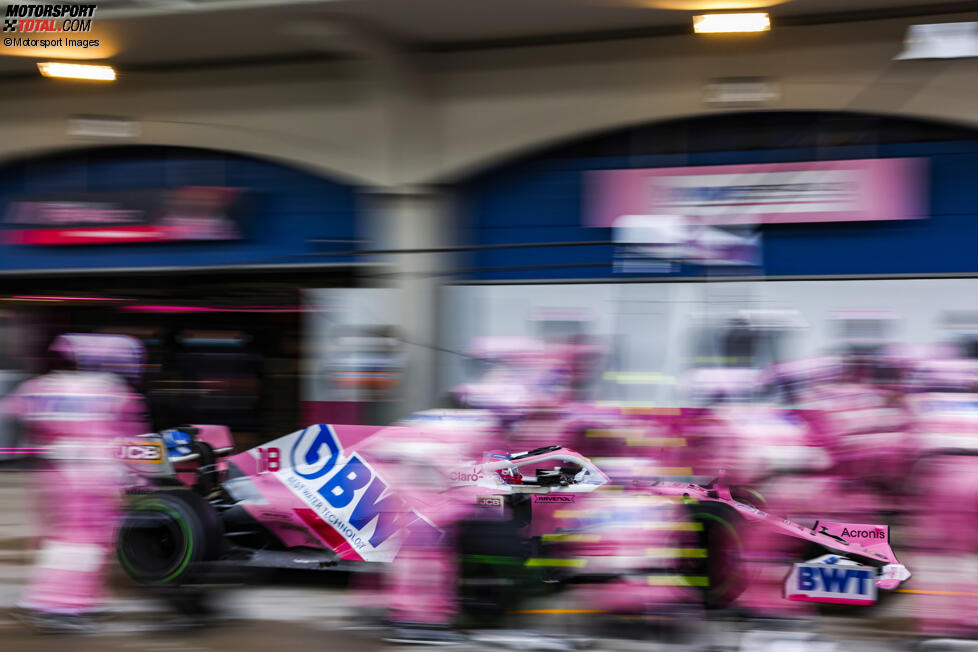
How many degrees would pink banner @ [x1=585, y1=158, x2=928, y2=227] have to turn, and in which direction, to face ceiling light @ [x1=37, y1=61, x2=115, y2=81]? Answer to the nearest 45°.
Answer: approximately 90° to its right

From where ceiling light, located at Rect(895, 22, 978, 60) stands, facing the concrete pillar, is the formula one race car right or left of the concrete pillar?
left

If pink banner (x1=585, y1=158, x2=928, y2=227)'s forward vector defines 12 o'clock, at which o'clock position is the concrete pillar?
The concrete pillar is roughly at 3 o'clock from the pink banner.

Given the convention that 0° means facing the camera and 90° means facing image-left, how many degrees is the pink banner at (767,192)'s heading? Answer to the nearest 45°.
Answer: approximately 0°

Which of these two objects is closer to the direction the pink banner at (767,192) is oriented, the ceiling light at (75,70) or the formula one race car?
the formula one race car
